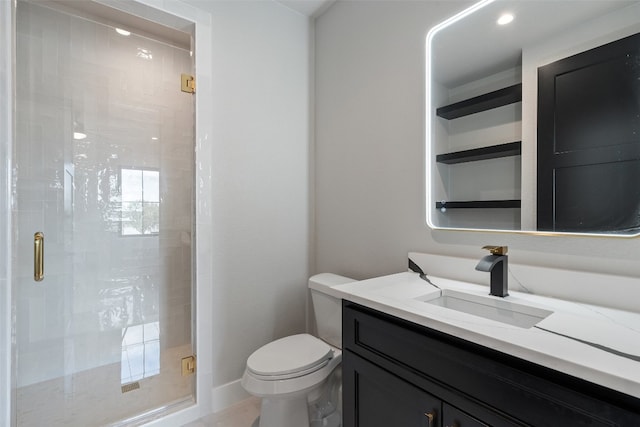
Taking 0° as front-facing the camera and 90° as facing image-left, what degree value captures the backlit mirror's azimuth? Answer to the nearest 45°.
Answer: approximately 45°

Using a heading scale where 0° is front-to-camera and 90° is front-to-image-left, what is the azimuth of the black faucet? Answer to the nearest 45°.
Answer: approximately 45°

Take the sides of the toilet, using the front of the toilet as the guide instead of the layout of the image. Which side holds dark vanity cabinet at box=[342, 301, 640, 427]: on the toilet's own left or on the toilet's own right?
on the toilet's own left

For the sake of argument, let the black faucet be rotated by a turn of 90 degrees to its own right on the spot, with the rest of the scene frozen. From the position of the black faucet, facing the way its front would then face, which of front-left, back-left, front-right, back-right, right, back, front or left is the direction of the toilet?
front-left

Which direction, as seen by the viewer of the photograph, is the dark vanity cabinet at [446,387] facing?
facing the viewer and to the left of the viewer

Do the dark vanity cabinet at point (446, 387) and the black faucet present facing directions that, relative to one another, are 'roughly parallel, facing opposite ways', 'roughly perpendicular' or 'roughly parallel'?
roughly parallel

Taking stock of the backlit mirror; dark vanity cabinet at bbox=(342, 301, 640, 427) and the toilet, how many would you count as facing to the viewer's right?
0

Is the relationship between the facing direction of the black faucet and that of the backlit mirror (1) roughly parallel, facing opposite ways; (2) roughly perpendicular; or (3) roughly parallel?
roughly parallel

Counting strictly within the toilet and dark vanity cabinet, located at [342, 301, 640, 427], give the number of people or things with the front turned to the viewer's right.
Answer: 0

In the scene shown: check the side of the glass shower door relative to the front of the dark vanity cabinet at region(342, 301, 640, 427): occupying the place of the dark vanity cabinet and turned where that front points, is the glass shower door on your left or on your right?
on your right

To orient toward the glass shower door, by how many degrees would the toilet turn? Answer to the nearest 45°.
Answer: approximately 90° to its right
